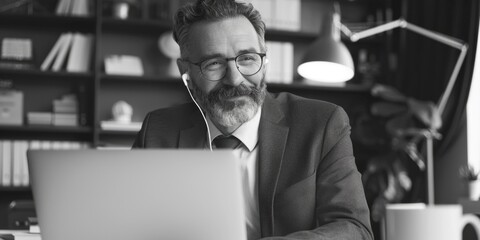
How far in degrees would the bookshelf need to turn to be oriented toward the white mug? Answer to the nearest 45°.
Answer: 0° — it already faces it

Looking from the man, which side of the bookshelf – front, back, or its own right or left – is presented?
front

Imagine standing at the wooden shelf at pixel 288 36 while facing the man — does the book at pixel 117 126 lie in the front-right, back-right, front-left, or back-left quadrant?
front-right

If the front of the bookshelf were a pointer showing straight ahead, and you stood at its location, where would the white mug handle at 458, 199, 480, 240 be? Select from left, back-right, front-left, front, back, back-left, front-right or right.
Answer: front-left

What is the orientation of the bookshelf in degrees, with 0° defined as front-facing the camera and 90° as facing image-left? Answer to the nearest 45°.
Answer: approximately 0°
